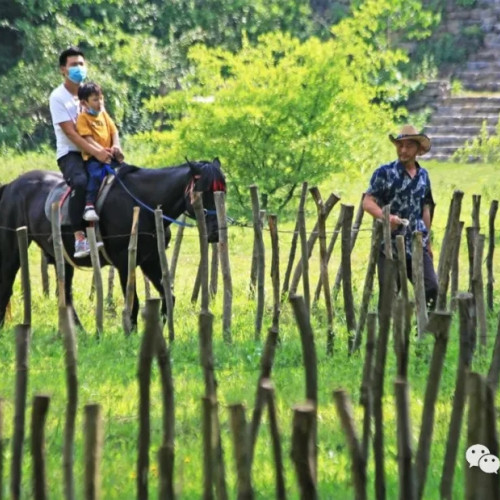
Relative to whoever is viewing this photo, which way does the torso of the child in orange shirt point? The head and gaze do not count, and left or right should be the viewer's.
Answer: facing the viewer and to the right of the viewer

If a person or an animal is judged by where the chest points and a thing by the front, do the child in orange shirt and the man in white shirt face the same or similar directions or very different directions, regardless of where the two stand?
same or similar directions

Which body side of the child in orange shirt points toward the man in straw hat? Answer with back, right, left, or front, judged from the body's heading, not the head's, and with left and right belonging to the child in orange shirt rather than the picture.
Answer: front

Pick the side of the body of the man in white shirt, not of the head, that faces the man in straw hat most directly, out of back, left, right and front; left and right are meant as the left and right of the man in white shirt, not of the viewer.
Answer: front

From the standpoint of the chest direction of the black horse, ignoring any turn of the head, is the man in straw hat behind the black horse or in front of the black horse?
in front

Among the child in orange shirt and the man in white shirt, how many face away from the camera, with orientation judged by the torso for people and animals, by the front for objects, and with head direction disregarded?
0

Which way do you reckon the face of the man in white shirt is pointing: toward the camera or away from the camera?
toward the camera

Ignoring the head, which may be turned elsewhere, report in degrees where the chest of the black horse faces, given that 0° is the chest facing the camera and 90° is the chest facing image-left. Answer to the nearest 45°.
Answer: approximately 270°
